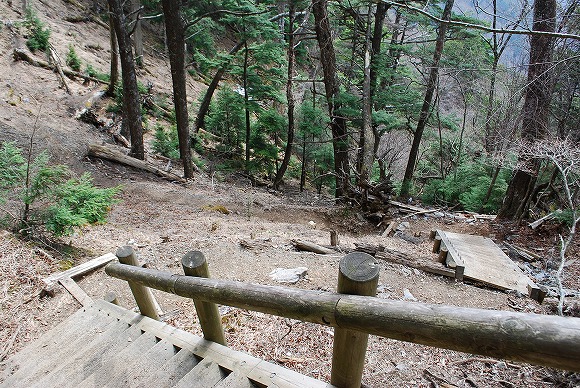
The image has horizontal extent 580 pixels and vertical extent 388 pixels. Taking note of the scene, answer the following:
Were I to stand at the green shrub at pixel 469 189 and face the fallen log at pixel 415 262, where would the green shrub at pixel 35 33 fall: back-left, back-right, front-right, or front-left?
front-right

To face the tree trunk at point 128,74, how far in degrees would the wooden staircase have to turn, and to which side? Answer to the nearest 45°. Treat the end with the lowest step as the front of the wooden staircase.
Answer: approximately 45° to its right

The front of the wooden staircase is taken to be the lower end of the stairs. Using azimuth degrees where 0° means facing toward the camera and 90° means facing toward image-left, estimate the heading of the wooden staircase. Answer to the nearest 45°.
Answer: approximately 135°

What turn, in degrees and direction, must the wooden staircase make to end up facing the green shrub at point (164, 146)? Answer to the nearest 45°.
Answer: approximately 45° to its right

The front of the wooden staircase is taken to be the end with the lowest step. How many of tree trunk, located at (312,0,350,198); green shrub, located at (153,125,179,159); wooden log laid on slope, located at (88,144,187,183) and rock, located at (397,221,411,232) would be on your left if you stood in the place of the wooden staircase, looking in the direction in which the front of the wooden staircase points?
0

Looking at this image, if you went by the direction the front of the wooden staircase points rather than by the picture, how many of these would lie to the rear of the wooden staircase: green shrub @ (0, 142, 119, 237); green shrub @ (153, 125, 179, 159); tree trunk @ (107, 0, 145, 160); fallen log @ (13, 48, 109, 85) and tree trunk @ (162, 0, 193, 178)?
0

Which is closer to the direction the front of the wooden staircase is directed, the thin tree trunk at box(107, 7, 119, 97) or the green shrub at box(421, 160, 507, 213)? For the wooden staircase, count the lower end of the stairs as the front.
the thin tree trunk

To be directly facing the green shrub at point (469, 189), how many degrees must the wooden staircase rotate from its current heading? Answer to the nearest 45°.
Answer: approximately 90° to its right

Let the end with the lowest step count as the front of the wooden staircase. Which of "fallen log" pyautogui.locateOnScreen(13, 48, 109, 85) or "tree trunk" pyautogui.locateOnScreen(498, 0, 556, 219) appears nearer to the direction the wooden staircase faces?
the fallen log

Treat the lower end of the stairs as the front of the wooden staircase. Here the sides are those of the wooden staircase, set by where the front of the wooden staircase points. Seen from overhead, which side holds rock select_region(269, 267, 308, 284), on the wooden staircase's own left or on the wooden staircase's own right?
on the wooden staircase's own right

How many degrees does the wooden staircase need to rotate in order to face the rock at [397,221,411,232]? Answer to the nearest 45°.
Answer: approximately 90° to its right

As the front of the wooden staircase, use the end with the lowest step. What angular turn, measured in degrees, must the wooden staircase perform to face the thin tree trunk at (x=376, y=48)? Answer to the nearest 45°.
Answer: approximately 90° to its right
